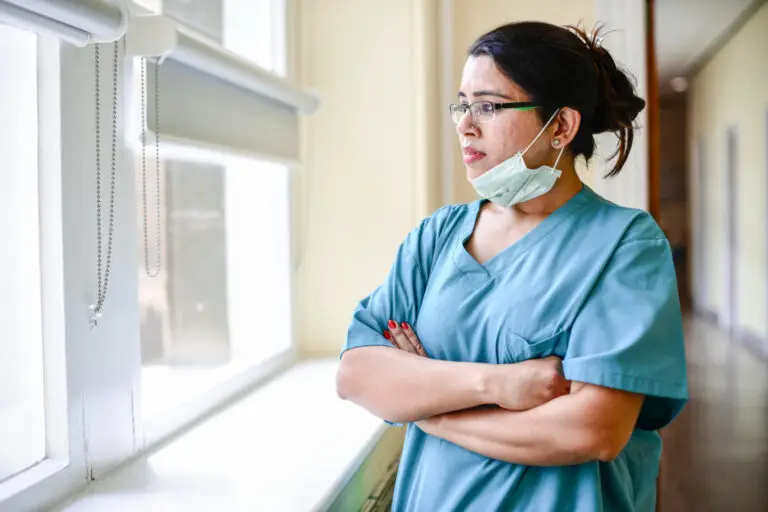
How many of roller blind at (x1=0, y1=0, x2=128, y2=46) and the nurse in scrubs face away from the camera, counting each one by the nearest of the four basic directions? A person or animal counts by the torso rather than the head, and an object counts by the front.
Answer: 0

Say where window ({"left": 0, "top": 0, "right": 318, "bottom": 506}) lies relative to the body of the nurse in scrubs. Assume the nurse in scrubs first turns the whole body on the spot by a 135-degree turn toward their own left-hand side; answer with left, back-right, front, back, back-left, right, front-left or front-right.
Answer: back

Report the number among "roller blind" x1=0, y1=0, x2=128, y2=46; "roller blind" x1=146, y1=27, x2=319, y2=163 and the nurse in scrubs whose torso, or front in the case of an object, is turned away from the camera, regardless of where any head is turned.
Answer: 0

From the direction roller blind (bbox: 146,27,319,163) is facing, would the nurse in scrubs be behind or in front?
in front

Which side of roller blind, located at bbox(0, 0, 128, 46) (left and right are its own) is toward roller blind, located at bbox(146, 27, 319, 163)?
left

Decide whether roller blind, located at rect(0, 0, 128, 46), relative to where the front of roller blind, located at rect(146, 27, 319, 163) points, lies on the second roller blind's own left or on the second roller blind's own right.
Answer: on the second roller blind's own right

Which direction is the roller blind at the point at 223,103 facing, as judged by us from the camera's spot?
facing the viewer and to the right of the viewer

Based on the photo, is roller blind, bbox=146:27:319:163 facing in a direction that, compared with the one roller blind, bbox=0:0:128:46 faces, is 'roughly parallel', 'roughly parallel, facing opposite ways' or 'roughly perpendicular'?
roughly parallel

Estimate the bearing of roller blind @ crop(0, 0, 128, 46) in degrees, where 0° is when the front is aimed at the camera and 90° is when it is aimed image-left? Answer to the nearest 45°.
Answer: approximately 315°

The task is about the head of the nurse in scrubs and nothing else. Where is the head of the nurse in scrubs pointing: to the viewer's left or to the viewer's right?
to the viewer's left

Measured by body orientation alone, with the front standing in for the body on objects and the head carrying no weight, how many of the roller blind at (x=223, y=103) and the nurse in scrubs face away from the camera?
0
